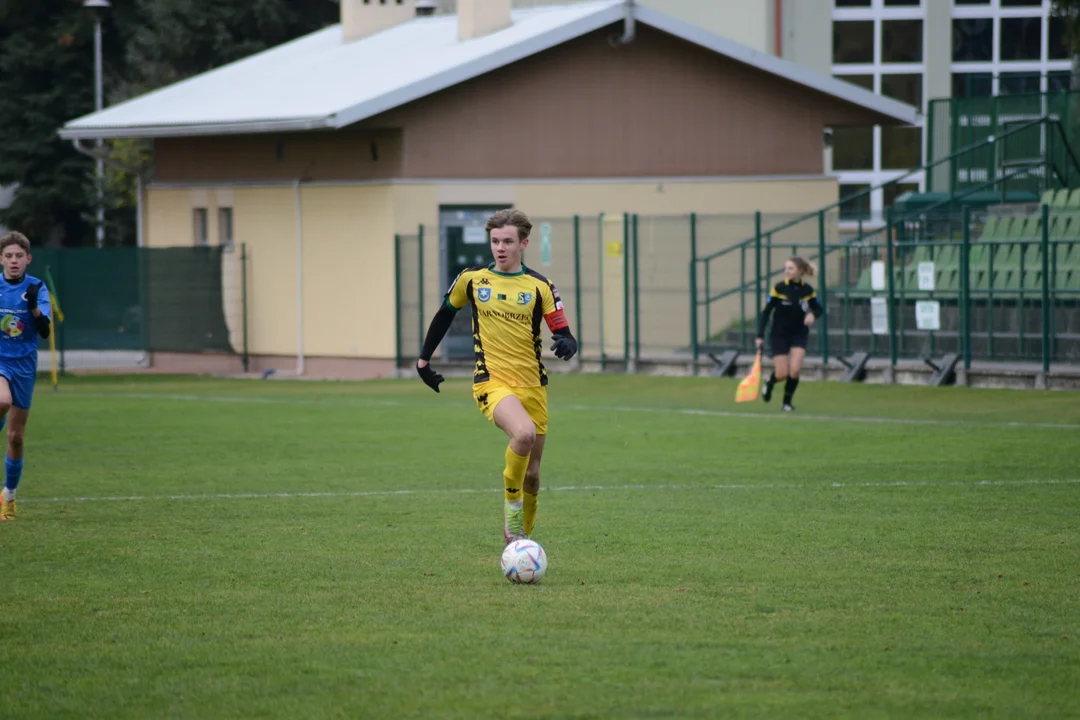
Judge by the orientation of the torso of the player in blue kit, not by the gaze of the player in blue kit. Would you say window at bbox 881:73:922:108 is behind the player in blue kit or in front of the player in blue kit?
behind

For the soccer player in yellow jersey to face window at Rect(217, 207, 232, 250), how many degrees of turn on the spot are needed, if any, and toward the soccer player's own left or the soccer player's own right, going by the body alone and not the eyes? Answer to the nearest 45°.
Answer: approximately 180°

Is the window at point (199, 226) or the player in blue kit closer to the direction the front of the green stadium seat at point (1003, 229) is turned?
the player in blue kit

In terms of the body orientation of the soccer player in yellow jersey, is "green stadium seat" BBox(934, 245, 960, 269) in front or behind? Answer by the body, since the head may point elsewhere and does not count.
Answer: behind

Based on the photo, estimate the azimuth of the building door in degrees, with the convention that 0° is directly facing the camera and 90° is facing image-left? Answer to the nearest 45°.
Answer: approximately 0°
